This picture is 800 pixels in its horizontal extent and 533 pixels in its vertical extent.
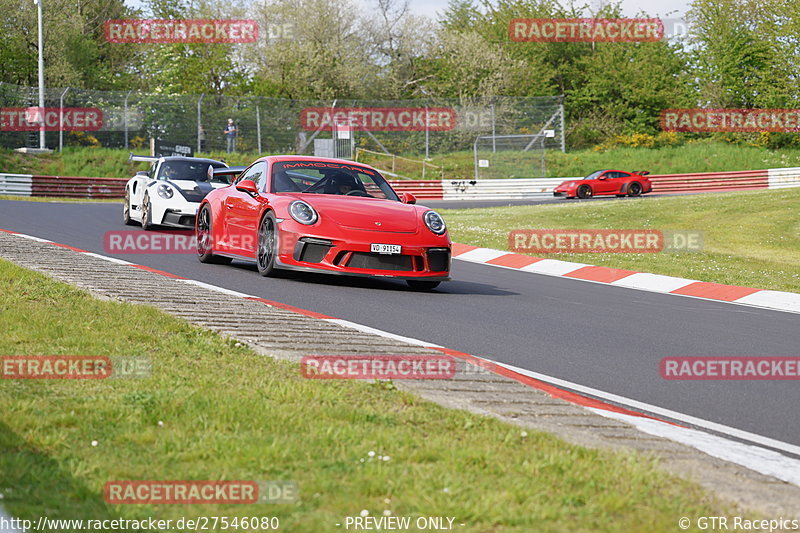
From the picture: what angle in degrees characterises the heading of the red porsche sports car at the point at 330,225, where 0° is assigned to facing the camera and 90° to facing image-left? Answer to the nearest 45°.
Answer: approximately 315°

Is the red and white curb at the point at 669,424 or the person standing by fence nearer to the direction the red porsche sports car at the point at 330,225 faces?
the red and white curb

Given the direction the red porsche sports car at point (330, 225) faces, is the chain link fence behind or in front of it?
behind

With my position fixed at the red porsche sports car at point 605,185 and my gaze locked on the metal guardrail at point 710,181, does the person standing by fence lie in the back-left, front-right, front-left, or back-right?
back-left

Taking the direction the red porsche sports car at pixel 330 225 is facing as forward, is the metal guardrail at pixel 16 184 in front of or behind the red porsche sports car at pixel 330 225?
behind

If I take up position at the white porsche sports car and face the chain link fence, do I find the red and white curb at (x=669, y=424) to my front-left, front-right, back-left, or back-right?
back-right
